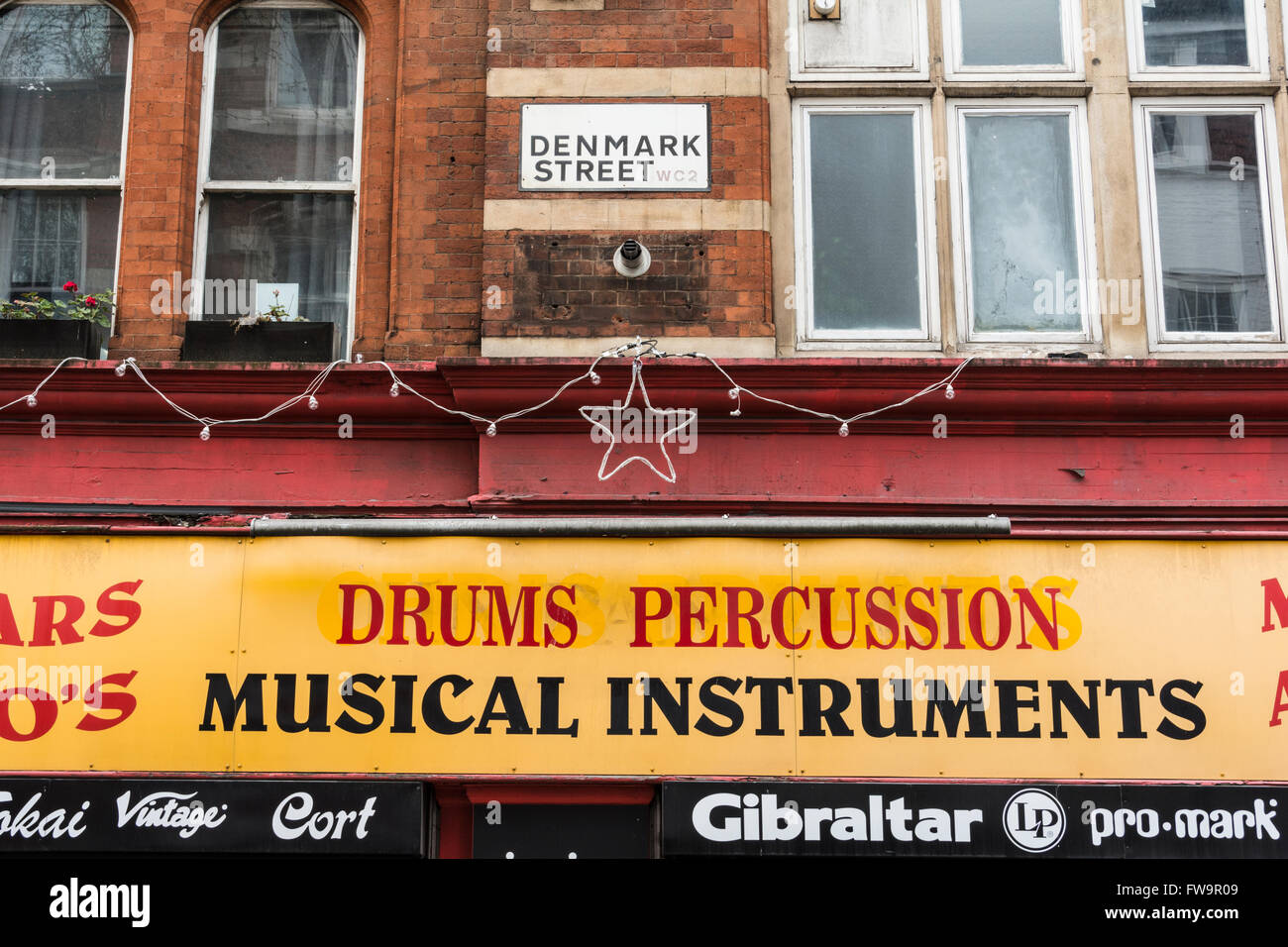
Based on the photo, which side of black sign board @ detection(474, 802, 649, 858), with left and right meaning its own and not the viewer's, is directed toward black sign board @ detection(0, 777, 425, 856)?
right

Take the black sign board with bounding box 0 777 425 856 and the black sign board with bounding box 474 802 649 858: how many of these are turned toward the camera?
2

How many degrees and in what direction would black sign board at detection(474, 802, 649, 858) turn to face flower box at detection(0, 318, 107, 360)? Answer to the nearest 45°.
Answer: approximately 90° to its right

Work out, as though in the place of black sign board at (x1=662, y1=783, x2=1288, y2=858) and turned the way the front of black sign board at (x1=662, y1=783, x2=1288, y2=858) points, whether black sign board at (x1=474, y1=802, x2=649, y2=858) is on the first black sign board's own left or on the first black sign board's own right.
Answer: on the first black sign board's own right

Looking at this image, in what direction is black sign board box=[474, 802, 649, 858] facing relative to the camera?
toward the camera

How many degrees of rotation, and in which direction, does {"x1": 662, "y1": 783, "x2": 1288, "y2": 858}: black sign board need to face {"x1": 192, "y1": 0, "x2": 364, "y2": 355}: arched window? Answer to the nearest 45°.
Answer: approximately 90° to its right

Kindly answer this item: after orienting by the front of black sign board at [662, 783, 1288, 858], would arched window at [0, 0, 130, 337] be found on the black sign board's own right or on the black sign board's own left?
on the black sign board's own right

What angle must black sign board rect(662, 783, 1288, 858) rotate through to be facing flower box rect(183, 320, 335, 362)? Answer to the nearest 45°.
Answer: approximately 90° to its right

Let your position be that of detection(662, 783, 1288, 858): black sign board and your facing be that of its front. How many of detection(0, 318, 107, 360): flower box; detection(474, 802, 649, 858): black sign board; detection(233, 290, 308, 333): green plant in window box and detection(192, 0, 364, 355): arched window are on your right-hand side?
4

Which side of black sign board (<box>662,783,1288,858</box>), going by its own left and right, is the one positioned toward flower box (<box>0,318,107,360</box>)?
right

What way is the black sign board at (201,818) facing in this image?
toward the camera

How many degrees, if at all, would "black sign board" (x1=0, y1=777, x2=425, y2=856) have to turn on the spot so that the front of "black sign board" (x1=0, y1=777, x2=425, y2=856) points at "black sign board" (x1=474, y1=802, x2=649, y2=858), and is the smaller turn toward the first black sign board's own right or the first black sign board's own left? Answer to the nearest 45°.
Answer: approximately 90° to the first black sign board's own left

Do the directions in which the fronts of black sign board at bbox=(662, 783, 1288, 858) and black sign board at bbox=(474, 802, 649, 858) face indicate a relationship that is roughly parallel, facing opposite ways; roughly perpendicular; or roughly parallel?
roughly parallel

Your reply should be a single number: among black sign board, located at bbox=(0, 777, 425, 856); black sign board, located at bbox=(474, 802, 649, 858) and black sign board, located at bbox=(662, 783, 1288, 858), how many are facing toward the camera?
3
